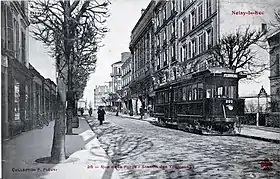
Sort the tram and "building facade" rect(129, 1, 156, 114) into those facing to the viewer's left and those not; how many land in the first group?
1

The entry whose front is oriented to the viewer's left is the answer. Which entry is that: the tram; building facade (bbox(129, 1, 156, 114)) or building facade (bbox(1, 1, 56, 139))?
building facade (bbox(129, 1, 156, 114))

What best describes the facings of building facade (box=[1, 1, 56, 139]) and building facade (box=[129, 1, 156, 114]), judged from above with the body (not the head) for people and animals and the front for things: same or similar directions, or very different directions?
very different directions

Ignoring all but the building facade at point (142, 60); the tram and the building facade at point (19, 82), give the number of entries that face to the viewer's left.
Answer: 1

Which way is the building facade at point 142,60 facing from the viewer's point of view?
to the viewer's left

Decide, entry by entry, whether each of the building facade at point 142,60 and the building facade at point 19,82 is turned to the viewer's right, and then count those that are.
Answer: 1

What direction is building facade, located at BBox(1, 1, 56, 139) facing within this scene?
to the viewer's right
